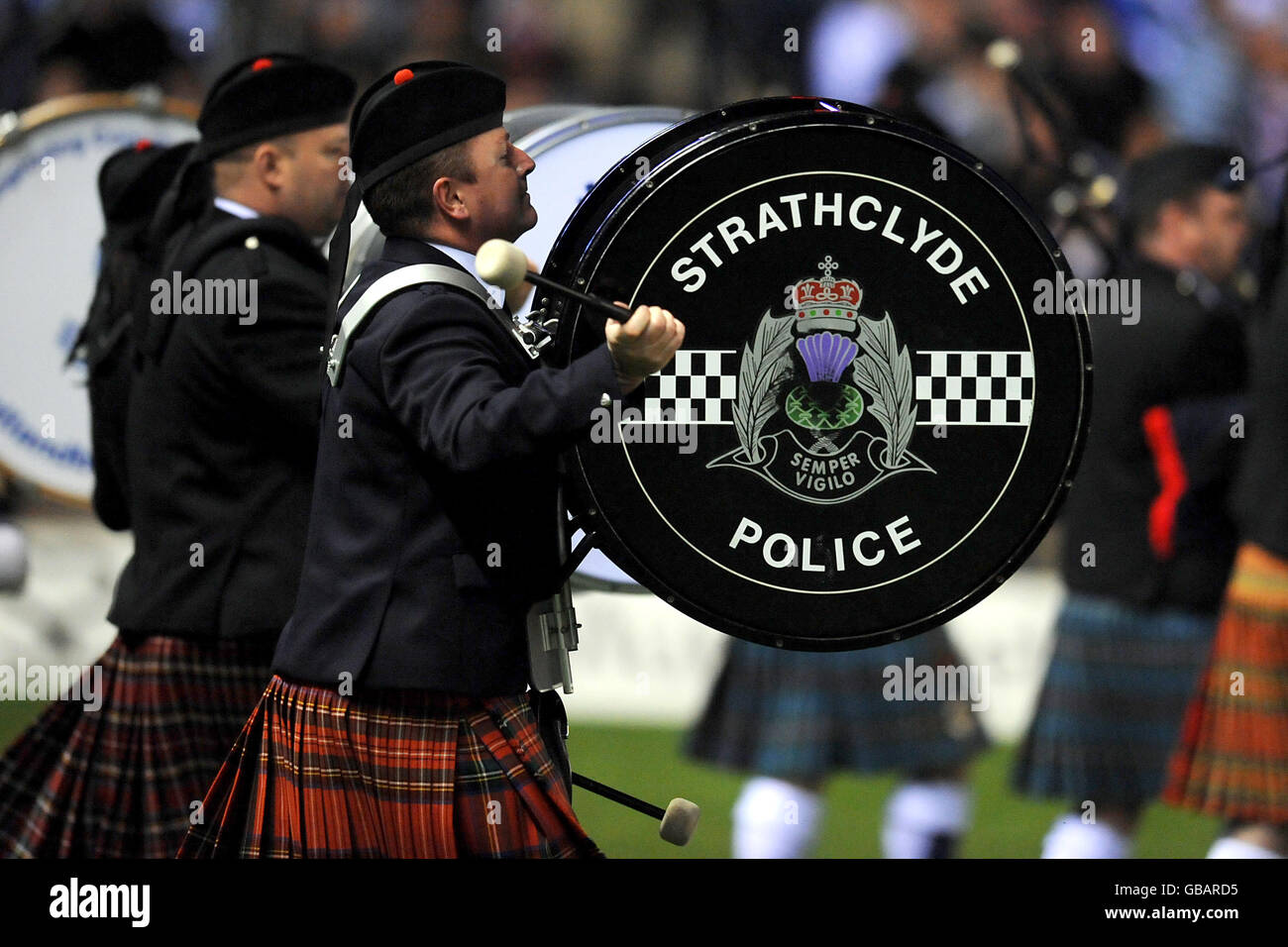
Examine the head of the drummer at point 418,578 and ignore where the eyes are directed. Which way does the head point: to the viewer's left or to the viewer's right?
to the viewer's right

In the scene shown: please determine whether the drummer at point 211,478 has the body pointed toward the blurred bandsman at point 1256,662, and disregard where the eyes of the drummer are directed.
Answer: yes

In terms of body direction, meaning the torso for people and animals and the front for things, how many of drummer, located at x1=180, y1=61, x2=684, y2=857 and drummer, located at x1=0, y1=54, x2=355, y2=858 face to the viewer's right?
2

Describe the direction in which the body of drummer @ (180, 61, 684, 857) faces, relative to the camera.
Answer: to the viewer's right

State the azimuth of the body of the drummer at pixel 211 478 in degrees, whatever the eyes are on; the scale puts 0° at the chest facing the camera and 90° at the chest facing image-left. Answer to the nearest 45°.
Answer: approximately 270°

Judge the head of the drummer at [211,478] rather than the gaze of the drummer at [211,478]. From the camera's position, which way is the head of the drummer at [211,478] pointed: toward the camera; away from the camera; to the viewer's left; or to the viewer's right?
to the viewer's right
